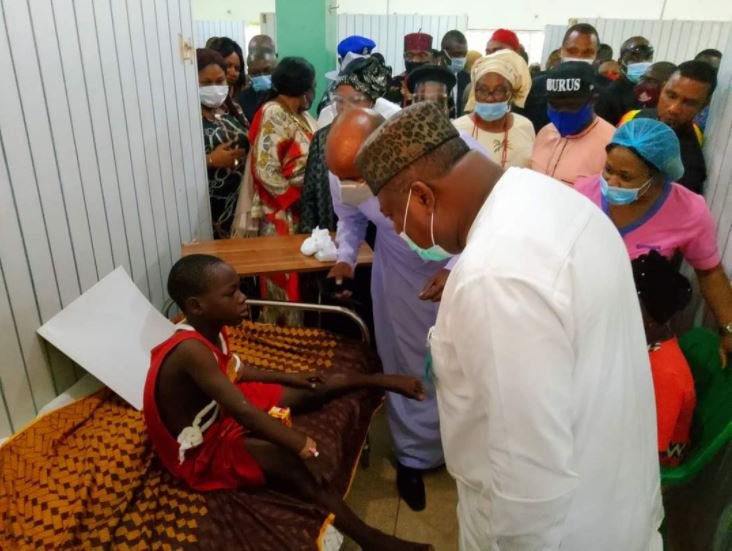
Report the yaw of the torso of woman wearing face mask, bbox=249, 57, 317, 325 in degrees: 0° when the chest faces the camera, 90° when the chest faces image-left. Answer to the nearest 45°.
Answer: approximately 270°

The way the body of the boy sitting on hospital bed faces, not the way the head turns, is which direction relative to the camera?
to the viewer's right

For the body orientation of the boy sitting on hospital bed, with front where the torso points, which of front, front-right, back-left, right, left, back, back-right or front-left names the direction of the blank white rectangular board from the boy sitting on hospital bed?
back-left

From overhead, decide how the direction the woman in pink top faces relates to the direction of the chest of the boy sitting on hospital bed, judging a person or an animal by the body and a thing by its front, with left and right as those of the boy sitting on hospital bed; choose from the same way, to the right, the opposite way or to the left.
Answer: the opposite way
